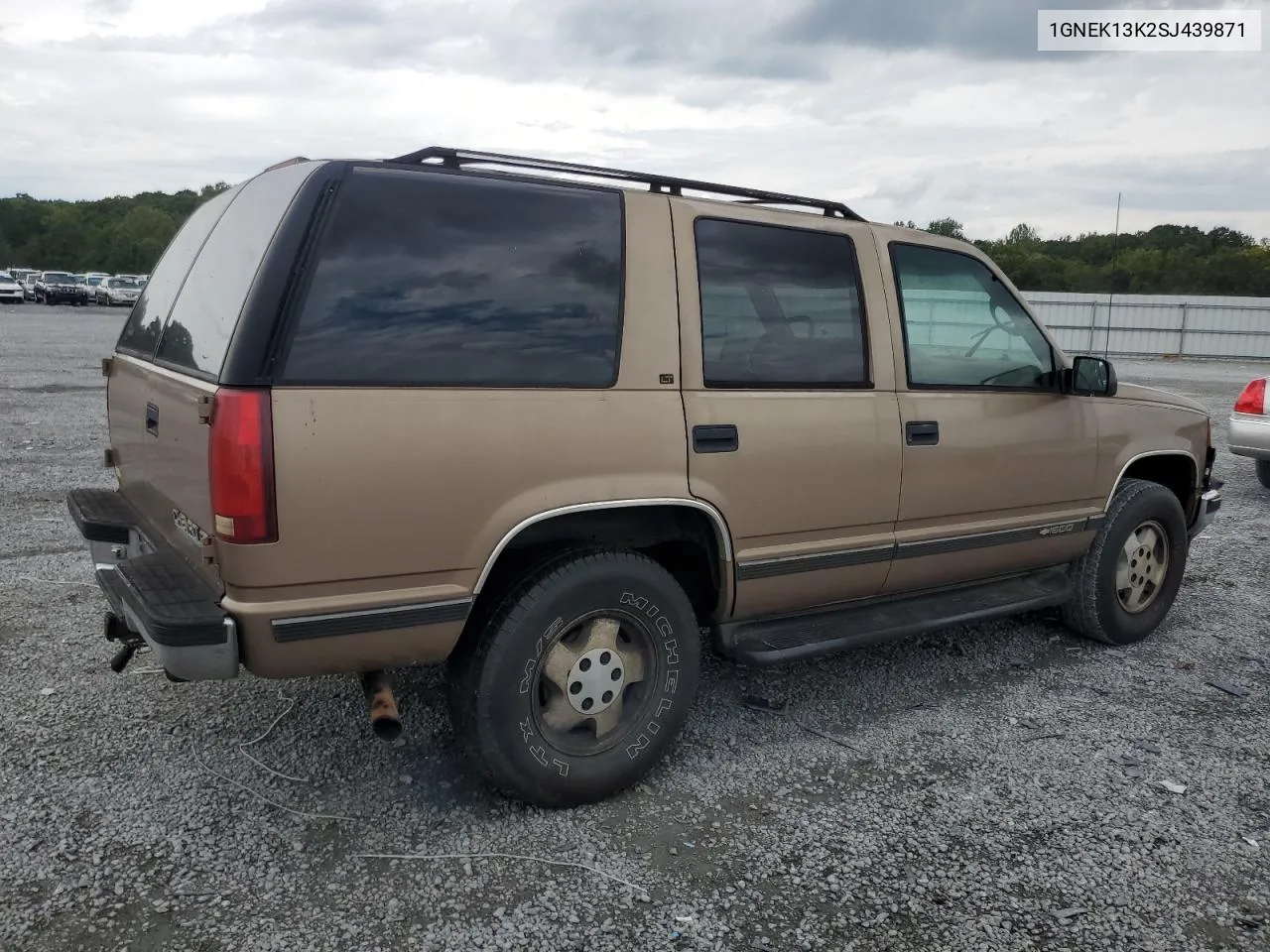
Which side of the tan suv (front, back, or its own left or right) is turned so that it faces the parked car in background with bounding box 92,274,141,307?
left

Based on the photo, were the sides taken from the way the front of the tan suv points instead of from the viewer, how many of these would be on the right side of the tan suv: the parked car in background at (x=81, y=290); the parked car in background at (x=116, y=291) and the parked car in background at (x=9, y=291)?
0

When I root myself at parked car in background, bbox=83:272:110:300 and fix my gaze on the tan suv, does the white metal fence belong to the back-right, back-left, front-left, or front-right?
front-left

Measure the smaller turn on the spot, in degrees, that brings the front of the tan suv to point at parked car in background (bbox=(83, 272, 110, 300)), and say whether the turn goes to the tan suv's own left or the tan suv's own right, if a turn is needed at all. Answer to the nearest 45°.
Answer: approximately 90° to the tan suv's own left

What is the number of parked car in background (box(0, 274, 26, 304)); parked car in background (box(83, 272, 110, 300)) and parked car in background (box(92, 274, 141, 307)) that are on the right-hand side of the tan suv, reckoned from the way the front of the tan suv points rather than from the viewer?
0

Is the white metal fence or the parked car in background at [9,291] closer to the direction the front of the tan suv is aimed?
the white metal fence

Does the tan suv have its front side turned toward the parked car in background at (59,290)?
no

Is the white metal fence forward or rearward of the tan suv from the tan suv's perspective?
forward

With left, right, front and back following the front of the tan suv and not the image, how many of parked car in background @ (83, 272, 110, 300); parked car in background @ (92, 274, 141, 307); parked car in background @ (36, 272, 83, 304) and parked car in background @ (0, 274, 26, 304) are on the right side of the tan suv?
0

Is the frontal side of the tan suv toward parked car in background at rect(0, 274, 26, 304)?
no

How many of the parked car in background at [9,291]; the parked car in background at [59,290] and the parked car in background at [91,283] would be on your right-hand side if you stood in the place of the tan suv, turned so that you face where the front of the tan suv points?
0

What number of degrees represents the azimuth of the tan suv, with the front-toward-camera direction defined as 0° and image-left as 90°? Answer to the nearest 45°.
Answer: approximately 225°

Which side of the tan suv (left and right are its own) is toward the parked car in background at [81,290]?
left

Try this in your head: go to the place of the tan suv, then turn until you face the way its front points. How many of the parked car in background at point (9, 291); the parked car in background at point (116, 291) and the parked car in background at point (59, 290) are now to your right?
0

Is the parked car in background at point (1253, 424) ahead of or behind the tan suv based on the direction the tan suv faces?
ahead
